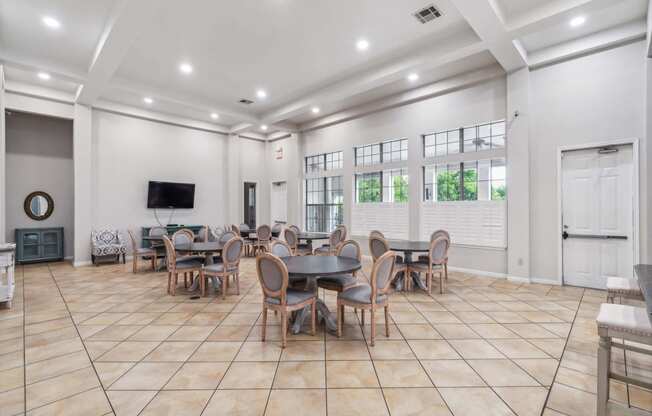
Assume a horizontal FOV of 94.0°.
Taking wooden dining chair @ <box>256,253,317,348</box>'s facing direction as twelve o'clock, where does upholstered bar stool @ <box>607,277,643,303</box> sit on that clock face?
The upholstered bar stool is roughly at 2 o'clock from the wooden dining chair.

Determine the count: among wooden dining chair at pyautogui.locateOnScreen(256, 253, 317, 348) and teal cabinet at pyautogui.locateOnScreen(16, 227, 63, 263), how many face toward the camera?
1

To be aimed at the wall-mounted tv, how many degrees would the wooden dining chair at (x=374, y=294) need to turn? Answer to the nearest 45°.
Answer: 0° — it already faces it

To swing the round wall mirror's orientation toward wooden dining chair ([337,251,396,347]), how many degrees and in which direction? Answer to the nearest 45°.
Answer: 0° — it already faces it

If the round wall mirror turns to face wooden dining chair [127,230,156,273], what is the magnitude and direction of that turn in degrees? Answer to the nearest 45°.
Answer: approximately 45° to its left

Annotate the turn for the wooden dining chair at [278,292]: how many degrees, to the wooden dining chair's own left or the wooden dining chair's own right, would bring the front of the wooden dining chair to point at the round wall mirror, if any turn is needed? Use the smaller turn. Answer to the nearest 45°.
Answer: approximately 90° to the wooden dining chair's own left

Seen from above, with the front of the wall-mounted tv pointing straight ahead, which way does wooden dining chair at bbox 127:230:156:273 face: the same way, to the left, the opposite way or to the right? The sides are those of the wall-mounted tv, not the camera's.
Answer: to the left

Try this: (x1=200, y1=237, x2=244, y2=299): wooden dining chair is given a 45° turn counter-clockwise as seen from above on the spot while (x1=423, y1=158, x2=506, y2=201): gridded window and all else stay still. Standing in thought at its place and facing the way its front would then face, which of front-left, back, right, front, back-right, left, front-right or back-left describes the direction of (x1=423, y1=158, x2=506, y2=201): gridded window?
back
